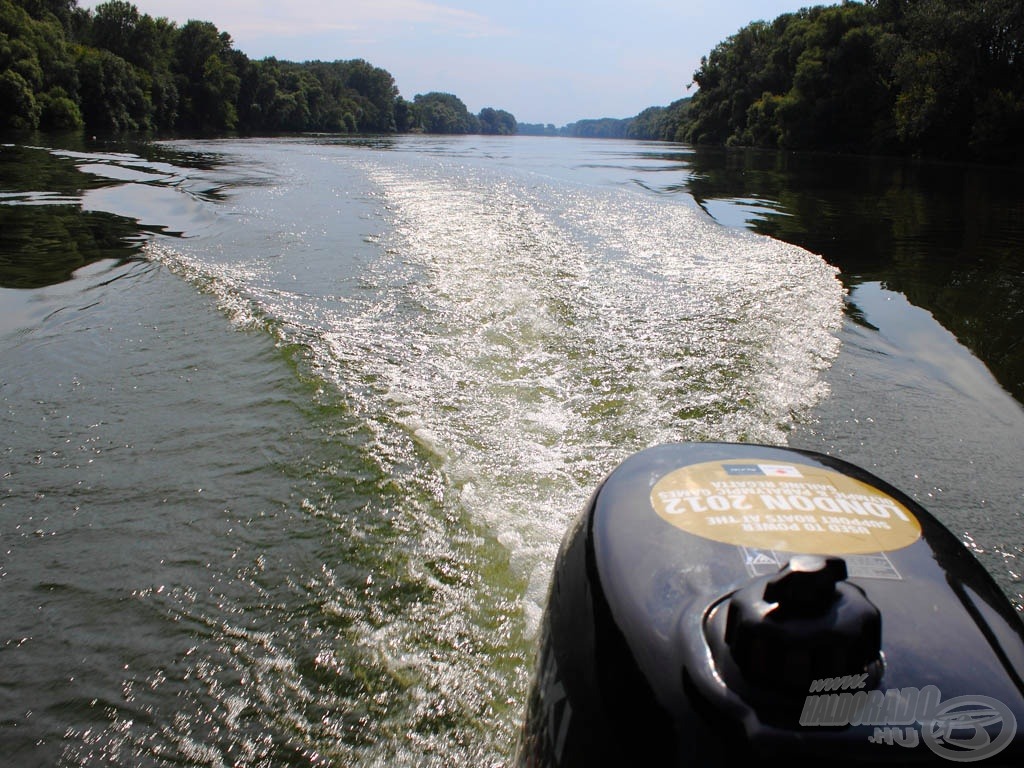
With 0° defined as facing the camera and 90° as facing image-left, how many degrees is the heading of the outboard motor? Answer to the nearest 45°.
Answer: approximately 0°
